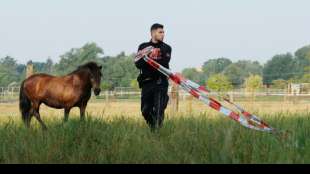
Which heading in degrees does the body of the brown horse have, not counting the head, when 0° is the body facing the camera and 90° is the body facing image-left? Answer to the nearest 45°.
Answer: approximately 270°

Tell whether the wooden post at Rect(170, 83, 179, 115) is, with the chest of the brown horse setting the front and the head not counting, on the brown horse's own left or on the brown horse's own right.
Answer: on the brown horse's own left

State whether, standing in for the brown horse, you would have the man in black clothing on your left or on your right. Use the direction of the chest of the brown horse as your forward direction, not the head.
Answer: on your right
